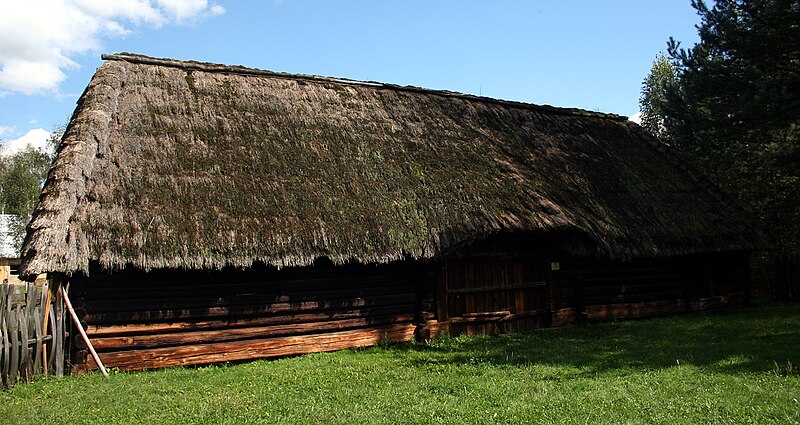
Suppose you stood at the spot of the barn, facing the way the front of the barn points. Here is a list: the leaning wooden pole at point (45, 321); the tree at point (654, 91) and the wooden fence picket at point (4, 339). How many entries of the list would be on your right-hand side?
2

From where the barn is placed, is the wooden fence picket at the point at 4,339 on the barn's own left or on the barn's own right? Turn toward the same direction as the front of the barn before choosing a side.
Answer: on the barn's own right

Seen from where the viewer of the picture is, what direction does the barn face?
facing the viewer and to the right of the viewer

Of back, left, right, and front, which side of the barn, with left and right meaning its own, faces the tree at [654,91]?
left

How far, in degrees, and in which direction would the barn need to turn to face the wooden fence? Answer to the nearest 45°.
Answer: approximately 90° to its right

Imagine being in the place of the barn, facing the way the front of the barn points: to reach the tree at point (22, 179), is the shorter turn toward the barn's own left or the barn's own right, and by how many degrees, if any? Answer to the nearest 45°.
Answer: approximately 180°

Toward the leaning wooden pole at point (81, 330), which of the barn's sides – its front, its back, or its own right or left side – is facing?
right

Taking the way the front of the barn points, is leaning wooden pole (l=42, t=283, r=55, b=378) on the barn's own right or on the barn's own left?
on the barn's own right
